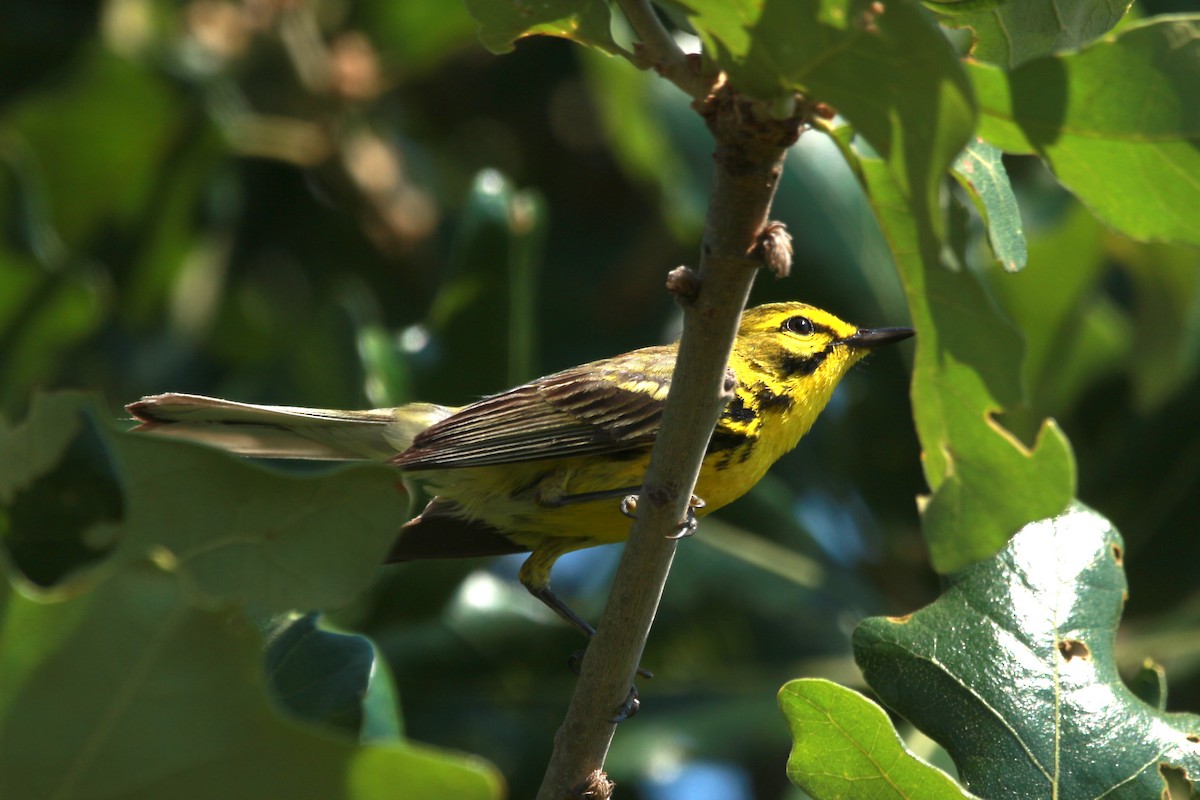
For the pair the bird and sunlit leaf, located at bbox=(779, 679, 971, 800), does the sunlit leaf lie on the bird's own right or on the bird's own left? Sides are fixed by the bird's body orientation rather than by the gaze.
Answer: on the bird's own right

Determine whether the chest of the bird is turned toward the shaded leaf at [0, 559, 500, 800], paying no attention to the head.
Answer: no

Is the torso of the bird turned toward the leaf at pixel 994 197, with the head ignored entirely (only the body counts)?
yes

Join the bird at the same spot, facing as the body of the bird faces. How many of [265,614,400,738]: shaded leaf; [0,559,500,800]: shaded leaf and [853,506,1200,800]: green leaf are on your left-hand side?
0

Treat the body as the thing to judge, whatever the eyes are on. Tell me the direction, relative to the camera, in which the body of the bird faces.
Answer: to the viewer's right

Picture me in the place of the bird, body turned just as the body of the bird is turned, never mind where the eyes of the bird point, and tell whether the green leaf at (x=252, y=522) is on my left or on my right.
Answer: on my right

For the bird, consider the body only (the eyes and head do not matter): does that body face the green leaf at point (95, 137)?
no
